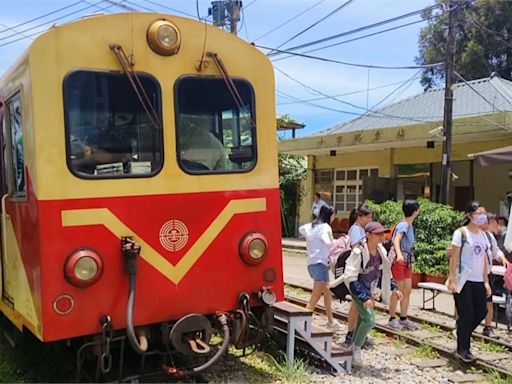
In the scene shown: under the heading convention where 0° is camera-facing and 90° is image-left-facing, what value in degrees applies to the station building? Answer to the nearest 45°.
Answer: approximately 45°

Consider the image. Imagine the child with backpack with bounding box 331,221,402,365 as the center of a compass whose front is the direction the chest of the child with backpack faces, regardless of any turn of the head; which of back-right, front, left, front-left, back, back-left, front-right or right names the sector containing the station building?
back-left

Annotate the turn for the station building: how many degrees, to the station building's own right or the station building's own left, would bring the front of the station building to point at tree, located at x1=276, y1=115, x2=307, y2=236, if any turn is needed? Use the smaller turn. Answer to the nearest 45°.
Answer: approximately 90° to the station building's own right

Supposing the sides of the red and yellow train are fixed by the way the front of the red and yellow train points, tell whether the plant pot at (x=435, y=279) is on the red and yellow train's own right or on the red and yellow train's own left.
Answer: on the red and yellow train's own left

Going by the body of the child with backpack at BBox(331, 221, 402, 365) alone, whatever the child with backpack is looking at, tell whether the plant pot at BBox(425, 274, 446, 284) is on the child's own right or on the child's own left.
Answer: on the child's own left

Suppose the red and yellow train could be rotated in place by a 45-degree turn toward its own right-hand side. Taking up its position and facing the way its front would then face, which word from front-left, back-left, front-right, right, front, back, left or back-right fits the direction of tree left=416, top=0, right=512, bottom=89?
back-left

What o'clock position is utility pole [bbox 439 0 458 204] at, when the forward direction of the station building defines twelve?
The utility pole is roughly at 10 o'clock from the station building.

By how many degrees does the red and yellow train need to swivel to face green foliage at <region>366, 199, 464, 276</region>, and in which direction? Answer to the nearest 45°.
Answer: approximately 90° to its left

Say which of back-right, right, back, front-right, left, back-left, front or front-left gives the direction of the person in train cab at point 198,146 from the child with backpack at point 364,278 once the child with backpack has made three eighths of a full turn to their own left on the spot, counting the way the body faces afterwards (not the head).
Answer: back-left
